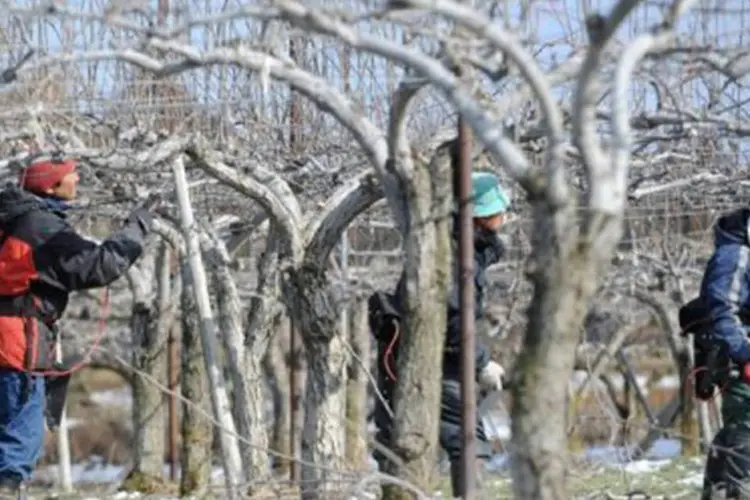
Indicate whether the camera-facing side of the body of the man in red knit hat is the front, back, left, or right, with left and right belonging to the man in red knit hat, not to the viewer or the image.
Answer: right

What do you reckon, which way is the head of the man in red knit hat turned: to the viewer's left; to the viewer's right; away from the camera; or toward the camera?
to the viewer's right

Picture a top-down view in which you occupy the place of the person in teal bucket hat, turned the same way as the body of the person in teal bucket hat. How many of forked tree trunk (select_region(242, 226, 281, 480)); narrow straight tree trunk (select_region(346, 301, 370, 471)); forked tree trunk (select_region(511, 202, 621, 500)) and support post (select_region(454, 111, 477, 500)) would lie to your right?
2

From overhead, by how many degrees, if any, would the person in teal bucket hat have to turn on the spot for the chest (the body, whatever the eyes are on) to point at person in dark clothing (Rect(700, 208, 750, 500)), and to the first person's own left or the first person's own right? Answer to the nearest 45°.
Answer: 0° — they already face them
